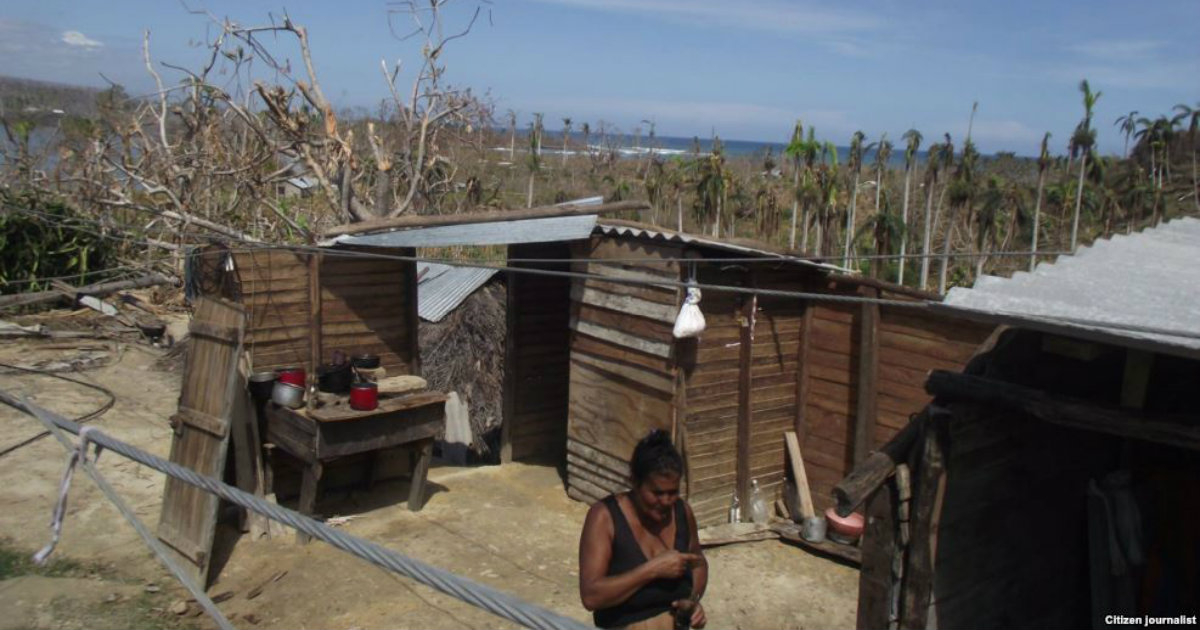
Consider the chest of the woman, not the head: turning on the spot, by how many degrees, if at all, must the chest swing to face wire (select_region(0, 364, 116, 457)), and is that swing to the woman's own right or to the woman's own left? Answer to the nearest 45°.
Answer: approximately 180°

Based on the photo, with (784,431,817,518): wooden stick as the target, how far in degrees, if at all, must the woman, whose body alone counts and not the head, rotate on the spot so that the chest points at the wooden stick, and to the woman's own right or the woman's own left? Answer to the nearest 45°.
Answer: approximately 135° to the woman's own left

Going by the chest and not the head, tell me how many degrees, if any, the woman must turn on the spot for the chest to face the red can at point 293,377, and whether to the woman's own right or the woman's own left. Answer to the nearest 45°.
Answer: approximately 180°

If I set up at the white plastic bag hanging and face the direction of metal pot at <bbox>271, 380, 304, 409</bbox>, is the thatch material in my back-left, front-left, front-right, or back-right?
front-right

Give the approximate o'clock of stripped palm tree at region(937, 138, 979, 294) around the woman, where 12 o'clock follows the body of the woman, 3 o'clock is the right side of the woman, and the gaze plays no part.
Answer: The stripped palm tree is roughly at 8 o'clock from the woman.

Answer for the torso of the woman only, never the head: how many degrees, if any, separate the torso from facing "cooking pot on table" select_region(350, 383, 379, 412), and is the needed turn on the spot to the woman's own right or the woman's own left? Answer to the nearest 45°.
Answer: approximately 180°

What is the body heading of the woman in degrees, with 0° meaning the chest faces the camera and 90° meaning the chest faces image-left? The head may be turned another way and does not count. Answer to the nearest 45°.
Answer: approximately 315°

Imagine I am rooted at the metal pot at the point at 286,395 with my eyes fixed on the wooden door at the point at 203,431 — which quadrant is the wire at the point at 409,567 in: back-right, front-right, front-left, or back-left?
front-left

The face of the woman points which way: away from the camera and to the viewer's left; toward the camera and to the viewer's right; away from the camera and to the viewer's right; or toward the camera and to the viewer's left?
toward the camera and to the viewer's right

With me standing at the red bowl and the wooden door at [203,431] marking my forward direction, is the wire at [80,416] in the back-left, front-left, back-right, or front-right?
front-right

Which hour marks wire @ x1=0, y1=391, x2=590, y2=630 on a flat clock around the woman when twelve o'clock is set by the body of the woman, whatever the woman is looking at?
The wire is roughly at 2 o'clock from the woman.
